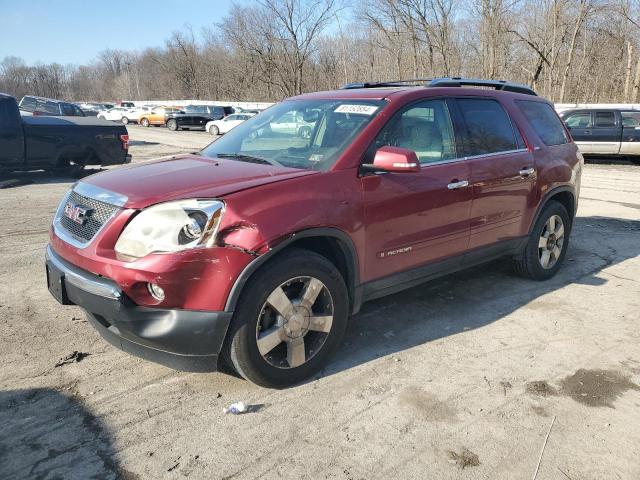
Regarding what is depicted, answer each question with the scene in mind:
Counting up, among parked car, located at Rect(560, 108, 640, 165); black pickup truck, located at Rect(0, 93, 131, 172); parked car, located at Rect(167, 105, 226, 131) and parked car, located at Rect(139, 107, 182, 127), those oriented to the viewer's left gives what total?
4

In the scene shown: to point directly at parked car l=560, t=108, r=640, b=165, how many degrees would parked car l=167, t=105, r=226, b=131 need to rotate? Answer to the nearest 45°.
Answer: approximately 135° to its left

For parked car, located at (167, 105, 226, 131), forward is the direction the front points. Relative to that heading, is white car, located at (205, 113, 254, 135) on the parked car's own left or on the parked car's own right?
on the parked car's own left

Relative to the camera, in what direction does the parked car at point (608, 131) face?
facing to the left of the viewer

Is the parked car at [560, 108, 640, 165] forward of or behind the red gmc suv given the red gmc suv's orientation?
behind

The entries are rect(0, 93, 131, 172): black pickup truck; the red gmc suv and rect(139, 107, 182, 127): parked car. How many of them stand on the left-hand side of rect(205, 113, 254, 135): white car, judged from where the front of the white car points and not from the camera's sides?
2

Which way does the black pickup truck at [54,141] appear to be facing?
to the viewer's left

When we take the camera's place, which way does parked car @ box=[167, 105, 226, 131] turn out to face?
facing to the left of the viewer

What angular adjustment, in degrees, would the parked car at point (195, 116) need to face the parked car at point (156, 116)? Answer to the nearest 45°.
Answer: approximately 45° to its right

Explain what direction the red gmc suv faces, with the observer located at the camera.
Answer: facing the viewer and to the left of the viewer

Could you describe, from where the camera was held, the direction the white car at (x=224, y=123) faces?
facing to the left of the viewer

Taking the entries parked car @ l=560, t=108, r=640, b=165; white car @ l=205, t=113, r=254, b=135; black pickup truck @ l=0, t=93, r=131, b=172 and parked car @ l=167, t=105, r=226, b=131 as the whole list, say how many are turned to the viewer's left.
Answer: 4

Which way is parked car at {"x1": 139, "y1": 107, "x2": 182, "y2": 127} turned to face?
to the viewer's left

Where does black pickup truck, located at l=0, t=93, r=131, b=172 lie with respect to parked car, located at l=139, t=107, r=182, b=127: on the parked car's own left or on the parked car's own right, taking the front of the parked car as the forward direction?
on the parked car's own left

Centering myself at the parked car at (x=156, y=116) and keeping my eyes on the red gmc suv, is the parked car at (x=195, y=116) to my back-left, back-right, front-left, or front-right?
front-left
